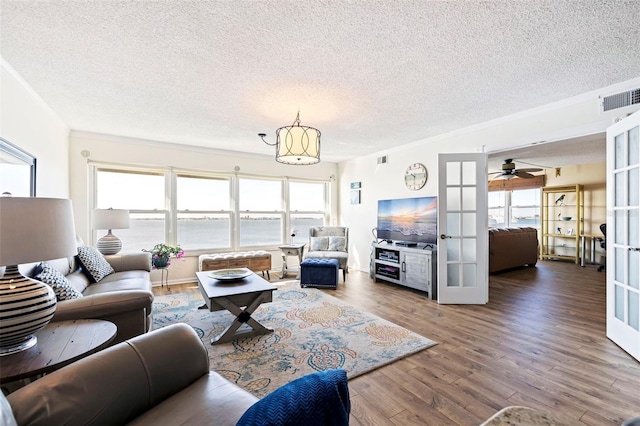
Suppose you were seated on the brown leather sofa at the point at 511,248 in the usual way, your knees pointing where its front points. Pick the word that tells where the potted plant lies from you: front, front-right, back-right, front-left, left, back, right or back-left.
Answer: left

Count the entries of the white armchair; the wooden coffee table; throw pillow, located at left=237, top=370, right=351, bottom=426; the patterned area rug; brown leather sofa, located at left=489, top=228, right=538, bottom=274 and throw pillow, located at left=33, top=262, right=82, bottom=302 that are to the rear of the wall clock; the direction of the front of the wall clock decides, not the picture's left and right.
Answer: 1

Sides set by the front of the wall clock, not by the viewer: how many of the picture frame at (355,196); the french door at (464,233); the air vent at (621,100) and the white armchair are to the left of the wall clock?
2

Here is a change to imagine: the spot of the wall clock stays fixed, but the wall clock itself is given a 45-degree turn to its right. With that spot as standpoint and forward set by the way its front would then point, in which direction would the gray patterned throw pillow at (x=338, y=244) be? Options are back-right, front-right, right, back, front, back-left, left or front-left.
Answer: front

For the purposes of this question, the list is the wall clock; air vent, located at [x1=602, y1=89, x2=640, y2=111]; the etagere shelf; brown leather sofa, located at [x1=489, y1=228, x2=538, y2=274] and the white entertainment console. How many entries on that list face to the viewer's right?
0

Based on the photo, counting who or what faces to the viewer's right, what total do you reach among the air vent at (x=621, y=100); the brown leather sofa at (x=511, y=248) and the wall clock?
0

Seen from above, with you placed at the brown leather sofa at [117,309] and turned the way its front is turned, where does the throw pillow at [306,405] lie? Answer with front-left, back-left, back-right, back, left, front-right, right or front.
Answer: right

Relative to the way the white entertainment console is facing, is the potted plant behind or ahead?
ahead

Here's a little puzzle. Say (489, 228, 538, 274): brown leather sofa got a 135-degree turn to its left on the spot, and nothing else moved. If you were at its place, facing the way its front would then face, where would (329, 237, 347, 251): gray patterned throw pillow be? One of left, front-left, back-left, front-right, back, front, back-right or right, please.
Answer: front-right

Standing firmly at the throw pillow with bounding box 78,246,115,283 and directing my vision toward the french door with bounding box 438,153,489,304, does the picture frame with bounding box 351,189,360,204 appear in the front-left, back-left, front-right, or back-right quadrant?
front-left

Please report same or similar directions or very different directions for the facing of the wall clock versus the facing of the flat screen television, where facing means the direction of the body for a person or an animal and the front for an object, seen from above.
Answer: same or similar directions

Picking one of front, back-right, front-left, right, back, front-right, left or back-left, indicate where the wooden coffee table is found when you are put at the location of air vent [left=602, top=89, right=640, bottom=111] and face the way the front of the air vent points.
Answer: front

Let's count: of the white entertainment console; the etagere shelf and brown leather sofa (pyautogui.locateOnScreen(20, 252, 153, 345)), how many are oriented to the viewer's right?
1

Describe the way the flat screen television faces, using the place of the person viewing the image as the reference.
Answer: facing the viewer and to the left of the viewer

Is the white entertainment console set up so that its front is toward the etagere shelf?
no

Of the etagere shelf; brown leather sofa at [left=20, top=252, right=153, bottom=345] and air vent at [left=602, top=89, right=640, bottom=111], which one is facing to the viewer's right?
the brown leather sofa

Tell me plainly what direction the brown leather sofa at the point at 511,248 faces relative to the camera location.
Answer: facing away from the viewer and to the left of the viewer

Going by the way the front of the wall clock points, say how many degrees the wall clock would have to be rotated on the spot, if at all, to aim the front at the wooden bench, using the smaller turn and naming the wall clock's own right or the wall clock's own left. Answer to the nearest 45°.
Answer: approximately 45° to the wall clock's own right

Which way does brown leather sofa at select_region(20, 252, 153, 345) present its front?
to the viewer's right

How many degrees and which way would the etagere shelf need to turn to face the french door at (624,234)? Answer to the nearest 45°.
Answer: approximately 45° to its left
